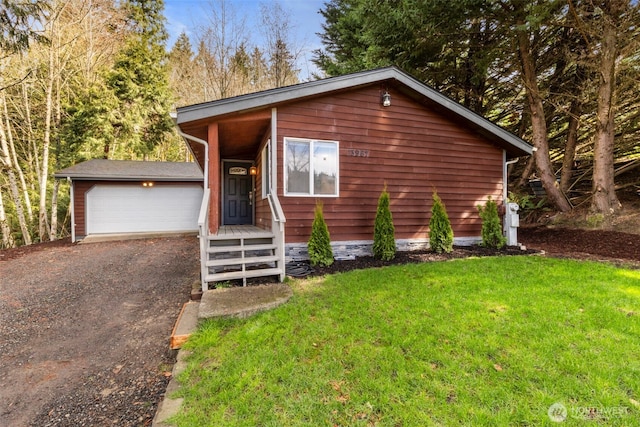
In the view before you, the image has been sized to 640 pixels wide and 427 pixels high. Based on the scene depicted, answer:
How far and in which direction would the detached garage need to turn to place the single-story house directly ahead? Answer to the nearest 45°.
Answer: approximately 45° to its left

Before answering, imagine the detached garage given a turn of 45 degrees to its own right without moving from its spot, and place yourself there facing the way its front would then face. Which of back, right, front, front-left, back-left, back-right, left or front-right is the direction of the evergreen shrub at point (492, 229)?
left

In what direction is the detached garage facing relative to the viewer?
toward the camera

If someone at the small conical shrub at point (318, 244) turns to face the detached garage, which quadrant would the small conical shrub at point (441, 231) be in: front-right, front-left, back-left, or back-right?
back-right

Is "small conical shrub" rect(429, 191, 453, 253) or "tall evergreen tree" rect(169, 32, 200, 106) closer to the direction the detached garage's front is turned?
the small conical shrub

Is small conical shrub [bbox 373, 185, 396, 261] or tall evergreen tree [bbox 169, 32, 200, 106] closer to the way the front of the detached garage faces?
the small conical shrub

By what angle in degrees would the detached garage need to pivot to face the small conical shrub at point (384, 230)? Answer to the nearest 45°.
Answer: approximately 45° to its left

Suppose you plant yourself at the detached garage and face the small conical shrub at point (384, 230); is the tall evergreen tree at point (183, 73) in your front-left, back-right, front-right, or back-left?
back-left

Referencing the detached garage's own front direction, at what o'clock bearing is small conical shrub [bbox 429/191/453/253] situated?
The small conical shrub is roughly at 11 o'clock from the detached garage.
